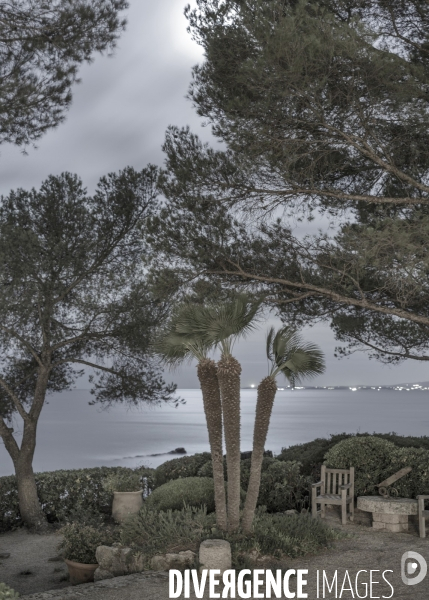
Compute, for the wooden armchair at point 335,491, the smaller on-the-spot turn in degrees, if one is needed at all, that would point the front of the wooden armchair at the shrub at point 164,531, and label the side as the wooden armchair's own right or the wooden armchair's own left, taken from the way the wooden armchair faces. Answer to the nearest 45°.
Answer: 0° — it already faces it

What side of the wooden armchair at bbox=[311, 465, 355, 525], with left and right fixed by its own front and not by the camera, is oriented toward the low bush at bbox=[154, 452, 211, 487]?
right

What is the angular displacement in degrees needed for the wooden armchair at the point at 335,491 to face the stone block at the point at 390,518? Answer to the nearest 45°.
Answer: approximately 90° to its left

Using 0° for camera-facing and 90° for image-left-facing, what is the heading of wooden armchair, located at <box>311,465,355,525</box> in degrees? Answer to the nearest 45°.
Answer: approximately 45°

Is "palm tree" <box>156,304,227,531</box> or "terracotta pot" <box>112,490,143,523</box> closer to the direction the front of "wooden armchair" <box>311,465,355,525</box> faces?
the palm tree

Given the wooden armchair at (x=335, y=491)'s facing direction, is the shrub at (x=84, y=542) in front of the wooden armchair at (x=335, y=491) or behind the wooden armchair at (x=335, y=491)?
in front

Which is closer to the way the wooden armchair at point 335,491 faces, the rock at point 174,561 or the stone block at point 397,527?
the rock

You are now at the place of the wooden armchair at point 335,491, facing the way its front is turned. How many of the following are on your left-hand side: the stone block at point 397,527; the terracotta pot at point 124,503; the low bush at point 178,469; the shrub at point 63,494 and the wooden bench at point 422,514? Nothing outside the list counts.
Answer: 2

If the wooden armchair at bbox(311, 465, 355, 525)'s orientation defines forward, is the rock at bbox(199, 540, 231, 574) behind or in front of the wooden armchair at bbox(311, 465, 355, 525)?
in front

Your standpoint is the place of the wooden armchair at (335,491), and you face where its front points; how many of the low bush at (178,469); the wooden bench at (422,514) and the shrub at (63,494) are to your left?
1
